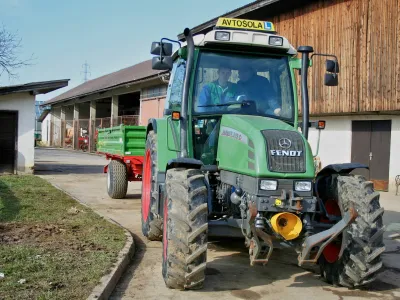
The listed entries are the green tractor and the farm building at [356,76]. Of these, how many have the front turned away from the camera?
0

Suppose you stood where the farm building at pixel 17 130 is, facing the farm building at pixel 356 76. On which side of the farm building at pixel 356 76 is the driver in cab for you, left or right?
right

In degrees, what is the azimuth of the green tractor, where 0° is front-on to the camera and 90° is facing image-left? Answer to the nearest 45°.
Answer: approximately 315°

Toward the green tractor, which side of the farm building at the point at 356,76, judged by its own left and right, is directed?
front

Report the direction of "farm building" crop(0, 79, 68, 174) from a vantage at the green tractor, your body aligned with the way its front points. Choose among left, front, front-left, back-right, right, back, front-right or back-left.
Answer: back

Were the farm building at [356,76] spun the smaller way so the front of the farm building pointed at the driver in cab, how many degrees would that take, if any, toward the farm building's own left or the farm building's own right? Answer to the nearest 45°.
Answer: approximately 45° to the farm building's own right
